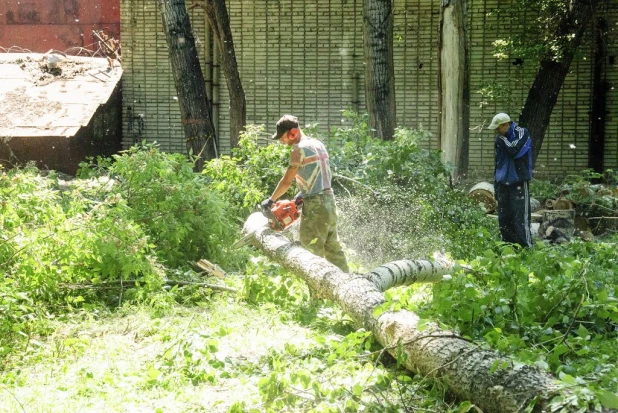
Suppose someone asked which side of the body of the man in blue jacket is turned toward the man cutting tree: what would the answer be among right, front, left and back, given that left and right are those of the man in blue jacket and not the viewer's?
front

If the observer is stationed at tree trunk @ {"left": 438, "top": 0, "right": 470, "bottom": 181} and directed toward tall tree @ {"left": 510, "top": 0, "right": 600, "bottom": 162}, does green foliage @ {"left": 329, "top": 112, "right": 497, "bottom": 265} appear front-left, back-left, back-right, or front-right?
back-right

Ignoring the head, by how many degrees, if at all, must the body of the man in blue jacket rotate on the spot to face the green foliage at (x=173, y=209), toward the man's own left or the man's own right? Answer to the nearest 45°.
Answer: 0° — they already face it

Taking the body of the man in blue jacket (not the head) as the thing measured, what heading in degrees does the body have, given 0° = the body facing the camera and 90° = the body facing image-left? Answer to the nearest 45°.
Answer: approximately 45°

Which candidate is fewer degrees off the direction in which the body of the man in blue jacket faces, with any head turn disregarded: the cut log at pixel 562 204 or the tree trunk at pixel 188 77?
the tree trunk

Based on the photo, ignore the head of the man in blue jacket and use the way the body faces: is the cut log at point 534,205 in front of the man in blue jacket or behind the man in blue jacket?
behind

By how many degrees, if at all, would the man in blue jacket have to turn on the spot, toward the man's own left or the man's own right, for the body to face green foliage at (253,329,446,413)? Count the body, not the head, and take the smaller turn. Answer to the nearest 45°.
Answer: approximately 45° to the man's own left

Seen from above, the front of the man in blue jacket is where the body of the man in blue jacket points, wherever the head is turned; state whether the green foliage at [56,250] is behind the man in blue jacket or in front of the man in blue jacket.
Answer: in front

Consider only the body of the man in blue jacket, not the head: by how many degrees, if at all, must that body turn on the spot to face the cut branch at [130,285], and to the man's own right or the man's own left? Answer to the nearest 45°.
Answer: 0° — they already face it
